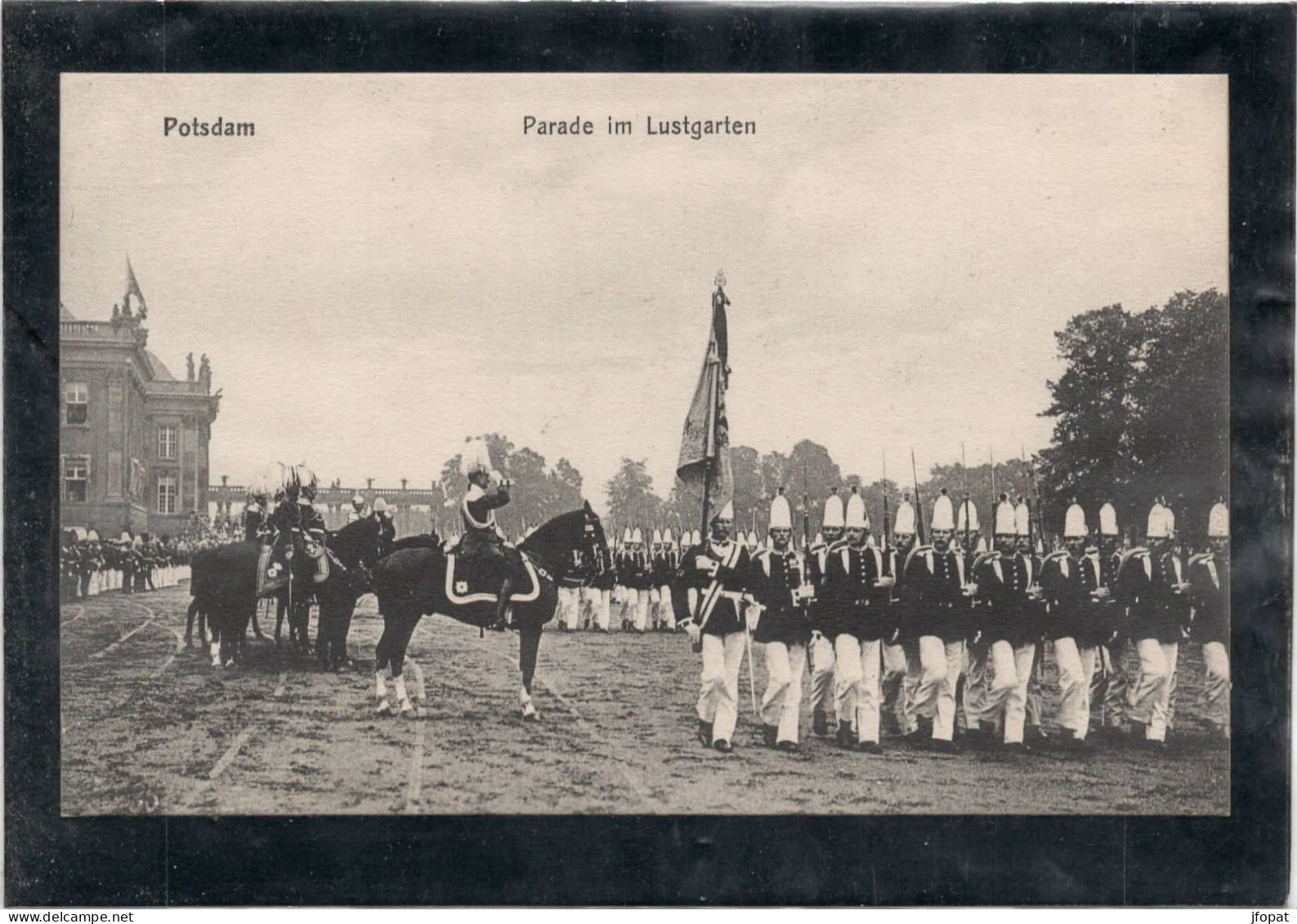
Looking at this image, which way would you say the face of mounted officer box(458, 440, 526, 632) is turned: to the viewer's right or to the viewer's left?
to the viewer's right

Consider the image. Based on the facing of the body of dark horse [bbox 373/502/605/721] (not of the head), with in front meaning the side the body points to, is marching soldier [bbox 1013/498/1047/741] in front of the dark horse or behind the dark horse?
in front

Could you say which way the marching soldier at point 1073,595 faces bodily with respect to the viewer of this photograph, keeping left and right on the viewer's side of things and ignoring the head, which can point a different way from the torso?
facing the viewer

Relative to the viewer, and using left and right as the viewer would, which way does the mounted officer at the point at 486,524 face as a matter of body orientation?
facing to the right of the viewer

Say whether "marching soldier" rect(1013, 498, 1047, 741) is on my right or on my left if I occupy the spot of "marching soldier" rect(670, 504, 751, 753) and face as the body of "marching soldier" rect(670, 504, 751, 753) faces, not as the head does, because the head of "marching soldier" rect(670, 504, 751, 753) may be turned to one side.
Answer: on my left

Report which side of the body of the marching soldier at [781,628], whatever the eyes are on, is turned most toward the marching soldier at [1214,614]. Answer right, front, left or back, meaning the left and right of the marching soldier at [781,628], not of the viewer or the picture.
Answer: left

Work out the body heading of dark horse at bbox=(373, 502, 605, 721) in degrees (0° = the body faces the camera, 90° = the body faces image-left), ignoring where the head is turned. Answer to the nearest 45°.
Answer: approximately 270°

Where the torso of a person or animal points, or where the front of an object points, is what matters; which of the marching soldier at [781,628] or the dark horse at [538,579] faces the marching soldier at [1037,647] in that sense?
the dark horse

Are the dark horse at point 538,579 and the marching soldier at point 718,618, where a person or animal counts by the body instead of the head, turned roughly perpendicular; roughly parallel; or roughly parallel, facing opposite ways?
roughly perpendicular

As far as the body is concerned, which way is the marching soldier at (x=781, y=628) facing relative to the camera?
toward the camera

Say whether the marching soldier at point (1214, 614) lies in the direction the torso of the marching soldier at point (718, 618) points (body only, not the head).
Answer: no

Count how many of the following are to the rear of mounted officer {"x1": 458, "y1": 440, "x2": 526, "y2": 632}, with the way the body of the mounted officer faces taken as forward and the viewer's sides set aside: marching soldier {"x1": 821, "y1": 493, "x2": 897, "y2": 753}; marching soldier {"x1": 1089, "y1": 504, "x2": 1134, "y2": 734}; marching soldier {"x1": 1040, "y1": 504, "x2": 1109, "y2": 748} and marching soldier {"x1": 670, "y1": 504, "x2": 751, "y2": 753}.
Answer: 0

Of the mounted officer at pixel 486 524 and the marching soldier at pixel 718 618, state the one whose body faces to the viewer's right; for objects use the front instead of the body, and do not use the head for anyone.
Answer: the mounted officer
